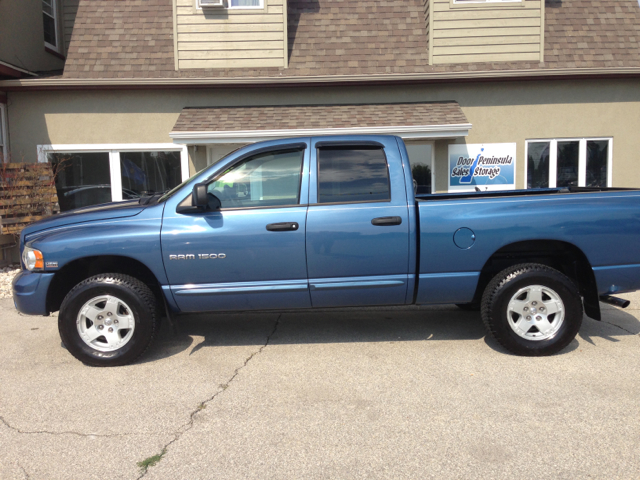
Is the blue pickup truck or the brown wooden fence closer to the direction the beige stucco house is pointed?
the blue pickup truck

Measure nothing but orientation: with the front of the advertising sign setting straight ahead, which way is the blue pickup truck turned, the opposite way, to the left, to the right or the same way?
to the right

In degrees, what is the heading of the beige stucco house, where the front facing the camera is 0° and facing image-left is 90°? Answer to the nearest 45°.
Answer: approximately 0°

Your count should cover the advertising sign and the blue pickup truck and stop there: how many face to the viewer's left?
1

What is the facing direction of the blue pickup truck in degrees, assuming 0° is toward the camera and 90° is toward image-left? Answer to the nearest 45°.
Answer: approximately 90°

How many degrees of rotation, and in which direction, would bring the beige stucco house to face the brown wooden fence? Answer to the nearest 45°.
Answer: approximately 90° to its right

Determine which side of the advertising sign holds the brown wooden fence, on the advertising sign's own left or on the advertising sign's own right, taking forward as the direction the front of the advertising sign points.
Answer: on the advertising sign's own right

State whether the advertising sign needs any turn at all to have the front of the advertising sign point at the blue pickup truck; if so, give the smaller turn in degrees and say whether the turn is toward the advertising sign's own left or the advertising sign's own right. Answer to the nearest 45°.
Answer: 0° — it already faces it

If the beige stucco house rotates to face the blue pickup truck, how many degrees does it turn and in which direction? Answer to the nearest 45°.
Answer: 0° — it already faces it

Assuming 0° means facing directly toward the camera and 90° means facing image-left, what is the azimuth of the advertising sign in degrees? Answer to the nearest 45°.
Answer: approximately 0°
